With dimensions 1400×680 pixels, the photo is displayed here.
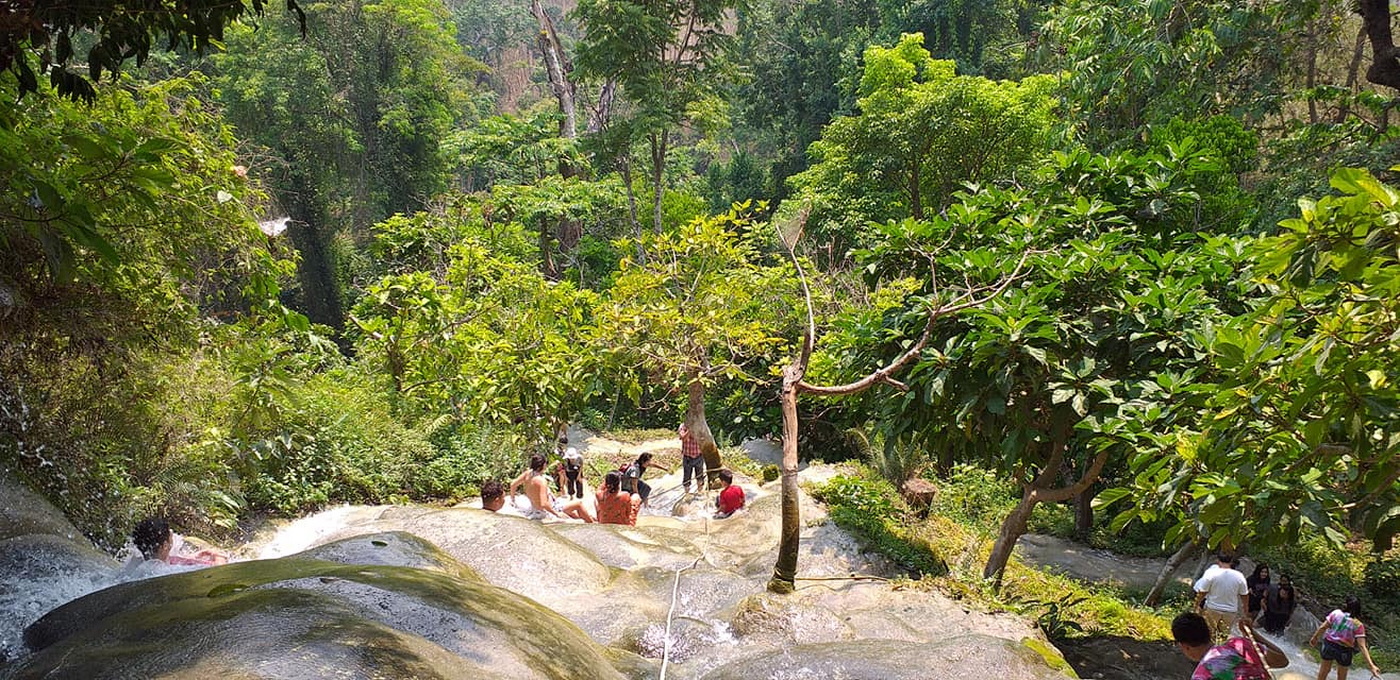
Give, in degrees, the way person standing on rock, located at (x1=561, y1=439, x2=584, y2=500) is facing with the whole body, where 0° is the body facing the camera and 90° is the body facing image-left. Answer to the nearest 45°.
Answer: approximately 0°

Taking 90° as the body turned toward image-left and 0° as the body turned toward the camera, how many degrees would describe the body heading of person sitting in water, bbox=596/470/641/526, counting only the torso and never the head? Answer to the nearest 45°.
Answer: approximately 180°

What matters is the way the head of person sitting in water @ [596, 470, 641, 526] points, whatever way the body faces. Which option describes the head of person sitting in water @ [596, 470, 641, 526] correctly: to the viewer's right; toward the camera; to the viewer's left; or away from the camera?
away from the camera

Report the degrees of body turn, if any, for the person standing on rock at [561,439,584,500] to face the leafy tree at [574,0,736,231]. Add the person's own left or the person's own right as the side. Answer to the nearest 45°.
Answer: approximately 180°

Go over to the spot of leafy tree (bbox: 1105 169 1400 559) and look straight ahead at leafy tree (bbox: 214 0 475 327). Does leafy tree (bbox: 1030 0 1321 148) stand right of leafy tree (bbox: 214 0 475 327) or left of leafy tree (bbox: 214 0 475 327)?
right

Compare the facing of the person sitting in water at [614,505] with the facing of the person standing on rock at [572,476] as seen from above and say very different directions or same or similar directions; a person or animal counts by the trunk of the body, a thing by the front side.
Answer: very different directions

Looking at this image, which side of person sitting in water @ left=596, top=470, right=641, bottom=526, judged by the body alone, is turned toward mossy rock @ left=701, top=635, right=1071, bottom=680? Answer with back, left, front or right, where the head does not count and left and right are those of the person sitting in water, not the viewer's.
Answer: back
